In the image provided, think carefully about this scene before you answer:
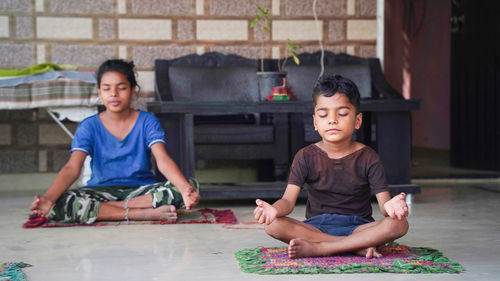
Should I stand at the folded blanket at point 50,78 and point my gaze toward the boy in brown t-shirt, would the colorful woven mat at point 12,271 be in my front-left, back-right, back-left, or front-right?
front-right

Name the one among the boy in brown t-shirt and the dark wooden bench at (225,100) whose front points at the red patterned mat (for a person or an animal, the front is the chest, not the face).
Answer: the dark wooden bench

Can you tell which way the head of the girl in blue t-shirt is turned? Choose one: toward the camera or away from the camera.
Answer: toward the camera

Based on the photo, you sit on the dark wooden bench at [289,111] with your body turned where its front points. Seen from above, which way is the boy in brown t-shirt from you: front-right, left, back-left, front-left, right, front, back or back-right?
front

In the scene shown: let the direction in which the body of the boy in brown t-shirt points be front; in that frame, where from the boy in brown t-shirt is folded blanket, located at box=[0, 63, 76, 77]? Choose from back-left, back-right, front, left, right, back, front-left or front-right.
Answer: back-right

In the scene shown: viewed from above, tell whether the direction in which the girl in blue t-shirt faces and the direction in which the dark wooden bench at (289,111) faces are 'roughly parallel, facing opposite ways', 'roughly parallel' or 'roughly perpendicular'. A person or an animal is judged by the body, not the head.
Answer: roughly parallel

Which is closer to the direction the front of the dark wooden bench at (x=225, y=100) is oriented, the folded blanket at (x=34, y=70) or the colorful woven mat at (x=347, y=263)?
the colorful woven mat

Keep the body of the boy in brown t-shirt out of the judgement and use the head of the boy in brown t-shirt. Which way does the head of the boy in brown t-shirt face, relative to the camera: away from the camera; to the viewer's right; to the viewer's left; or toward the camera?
toward the camera

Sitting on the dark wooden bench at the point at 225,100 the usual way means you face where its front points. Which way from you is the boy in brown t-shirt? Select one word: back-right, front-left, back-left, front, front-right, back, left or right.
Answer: front

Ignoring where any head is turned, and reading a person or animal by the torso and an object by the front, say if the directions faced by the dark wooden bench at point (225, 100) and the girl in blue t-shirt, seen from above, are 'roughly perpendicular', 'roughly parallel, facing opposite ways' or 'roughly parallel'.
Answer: roughly parallel

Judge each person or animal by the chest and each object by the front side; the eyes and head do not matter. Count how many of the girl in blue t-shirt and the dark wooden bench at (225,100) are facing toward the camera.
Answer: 2

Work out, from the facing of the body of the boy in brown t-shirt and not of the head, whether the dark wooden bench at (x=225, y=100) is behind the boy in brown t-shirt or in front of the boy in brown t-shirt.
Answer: behind

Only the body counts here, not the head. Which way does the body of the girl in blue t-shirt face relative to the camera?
toward the camera

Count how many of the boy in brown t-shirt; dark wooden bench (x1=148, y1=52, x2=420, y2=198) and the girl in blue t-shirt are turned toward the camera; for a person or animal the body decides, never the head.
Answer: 3

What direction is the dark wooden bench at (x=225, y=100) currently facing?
toward the camera
